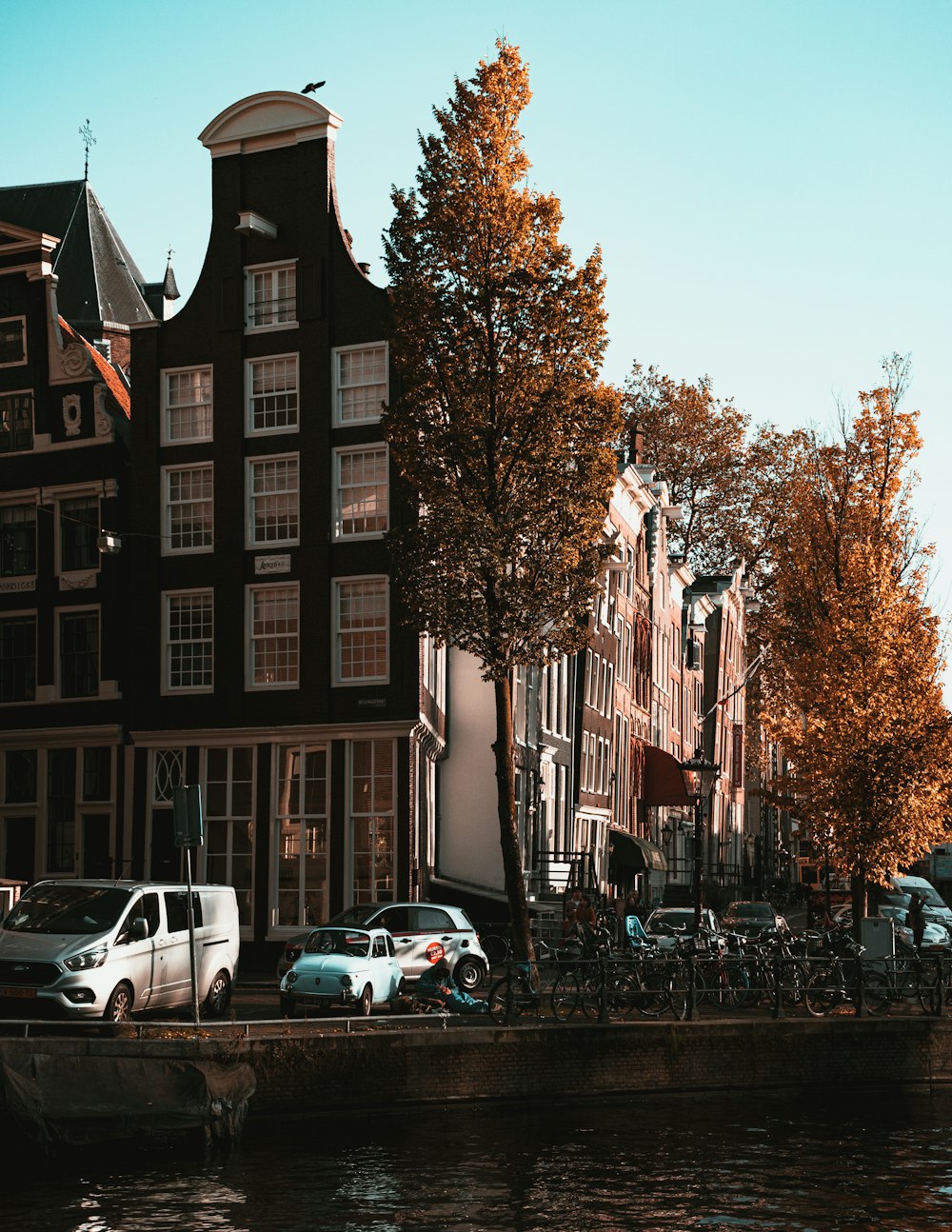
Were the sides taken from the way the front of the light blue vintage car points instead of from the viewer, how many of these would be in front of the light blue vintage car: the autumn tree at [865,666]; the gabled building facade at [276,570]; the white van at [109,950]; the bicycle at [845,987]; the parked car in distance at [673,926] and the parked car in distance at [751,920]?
1

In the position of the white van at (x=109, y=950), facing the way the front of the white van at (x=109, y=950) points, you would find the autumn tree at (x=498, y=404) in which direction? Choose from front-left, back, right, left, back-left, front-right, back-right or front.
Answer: back

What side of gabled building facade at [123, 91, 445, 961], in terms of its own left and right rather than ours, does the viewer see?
front

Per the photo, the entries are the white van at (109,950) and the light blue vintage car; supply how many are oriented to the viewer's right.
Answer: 0

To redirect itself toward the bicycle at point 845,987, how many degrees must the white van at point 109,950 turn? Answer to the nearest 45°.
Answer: approximately 135° to its left

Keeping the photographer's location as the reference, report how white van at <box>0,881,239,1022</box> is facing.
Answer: facing the viewer and to the left of the viewer

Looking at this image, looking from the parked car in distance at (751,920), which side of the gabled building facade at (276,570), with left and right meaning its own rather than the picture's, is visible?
left

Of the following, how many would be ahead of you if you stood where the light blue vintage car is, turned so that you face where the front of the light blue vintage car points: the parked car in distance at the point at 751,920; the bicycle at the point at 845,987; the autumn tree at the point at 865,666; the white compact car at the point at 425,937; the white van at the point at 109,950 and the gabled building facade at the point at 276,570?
1

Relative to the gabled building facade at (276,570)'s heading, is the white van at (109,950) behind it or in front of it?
in front

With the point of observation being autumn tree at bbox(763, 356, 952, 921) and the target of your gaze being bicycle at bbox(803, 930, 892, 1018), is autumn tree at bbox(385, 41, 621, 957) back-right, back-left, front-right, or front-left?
front-right

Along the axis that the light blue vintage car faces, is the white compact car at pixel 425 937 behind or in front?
behind

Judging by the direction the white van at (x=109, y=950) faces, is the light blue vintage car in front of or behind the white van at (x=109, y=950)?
behind
